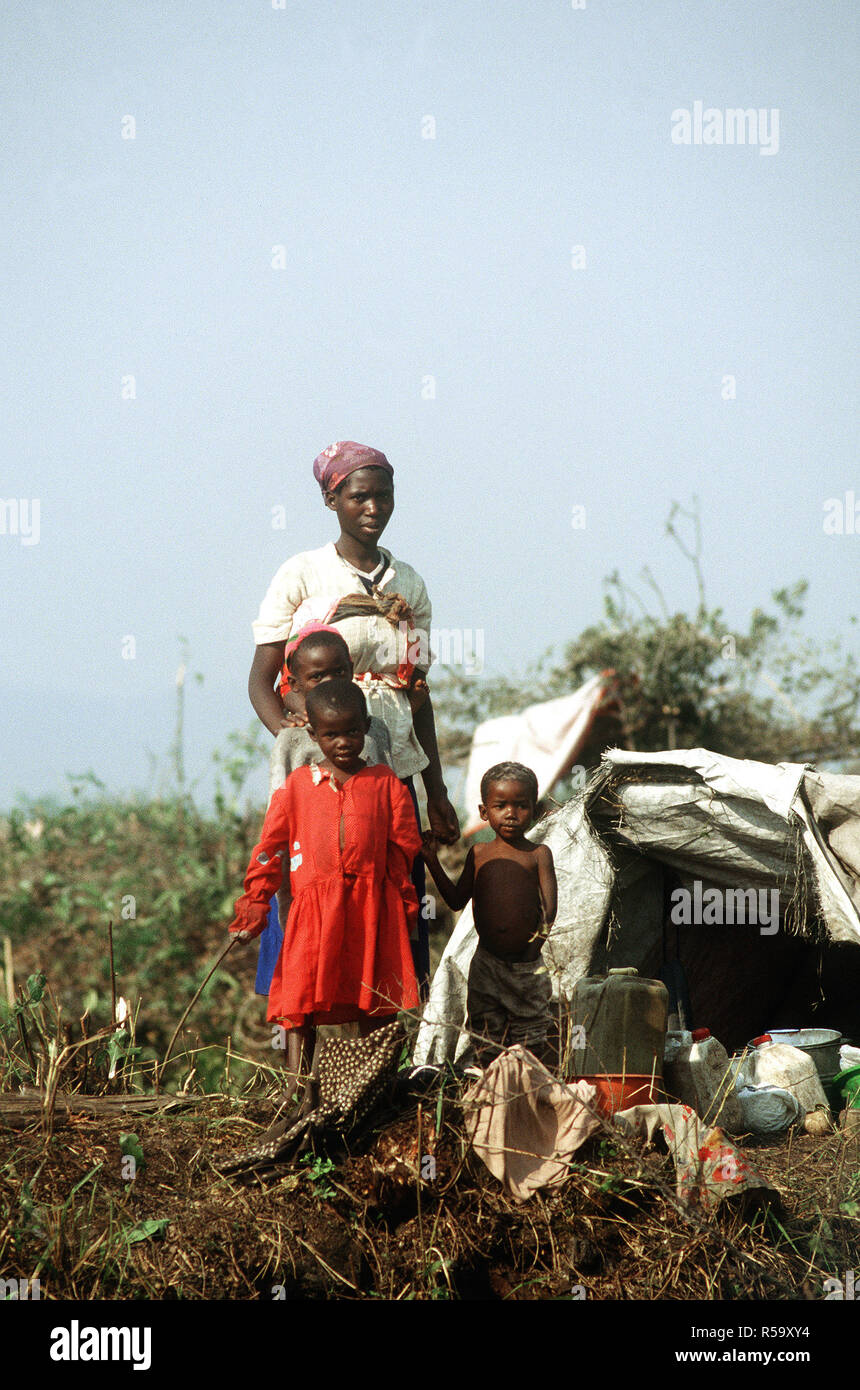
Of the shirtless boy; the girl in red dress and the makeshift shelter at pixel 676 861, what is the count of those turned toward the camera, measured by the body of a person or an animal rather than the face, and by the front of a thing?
3

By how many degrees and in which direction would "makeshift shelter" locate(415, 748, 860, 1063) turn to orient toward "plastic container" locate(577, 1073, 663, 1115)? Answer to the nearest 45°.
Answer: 0° — it already faces it

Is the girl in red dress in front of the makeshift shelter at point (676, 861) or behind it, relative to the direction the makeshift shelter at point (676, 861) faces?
in front

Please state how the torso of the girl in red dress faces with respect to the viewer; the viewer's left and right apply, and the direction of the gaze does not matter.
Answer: facing the viewer

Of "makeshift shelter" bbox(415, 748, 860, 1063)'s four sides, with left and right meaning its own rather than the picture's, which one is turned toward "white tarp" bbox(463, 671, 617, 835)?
back

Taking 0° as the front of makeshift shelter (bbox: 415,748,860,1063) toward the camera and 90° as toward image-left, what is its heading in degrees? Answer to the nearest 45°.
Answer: approximately 0°

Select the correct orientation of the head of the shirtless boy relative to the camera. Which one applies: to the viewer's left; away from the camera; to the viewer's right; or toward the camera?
toward the camera

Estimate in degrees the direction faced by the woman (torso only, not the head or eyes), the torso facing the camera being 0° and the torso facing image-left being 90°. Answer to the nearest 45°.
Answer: approximately 315°

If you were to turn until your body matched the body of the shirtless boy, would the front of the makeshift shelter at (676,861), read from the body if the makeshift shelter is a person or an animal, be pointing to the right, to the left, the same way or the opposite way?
the same way

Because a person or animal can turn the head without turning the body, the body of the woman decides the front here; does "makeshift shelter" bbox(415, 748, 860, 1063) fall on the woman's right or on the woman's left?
on the woman's left

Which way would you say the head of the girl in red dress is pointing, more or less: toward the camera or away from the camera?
toward the camera

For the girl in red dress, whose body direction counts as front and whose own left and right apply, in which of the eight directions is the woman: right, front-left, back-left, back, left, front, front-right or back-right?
back

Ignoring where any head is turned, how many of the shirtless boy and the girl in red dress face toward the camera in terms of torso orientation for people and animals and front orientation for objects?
2
